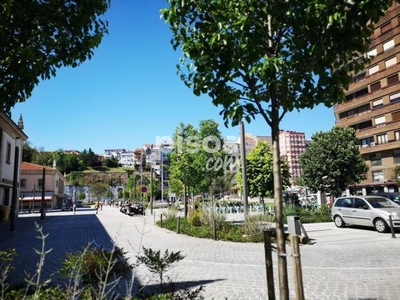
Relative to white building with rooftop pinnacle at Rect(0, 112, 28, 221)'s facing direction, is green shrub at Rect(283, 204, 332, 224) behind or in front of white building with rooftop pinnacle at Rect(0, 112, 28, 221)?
in front

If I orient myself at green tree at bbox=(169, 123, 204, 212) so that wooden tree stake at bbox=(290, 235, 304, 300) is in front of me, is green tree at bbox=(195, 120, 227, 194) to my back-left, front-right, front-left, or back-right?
back-left

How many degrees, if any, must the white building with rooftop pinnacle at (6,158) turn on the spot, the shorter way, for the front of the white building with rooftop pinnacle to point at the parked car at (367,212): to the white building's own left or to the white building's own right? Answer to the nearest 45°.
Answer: approximately 45° to the white building's own right

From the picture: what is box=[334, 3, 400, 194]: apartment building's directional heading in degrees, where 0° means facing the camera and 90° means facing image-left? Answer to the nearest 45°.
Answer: approximately 45°

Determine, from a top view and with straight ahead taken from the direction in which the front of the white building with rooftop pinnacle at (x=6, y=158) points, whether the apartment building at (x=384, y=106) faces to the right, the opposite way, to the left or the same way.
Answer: the opposite way

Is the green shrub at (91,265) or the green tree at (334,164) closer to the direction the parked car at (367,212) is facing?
the green shrub

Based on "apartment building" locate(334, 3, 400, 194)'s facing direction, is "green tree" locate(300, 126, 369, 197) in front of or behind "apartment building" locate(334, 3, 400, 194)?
in front

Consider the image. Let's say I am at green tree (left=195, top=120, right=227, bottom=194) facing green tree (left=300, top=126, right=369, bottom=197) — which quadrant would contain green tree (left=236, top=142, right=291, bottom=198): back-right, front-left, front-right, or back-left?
front-right

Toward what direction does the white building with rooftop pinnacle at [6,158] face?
to the viewer's right

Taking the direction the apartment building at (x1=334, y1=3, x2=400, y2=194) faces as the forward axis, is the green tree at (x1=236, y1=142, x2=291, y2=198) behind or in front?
in front
